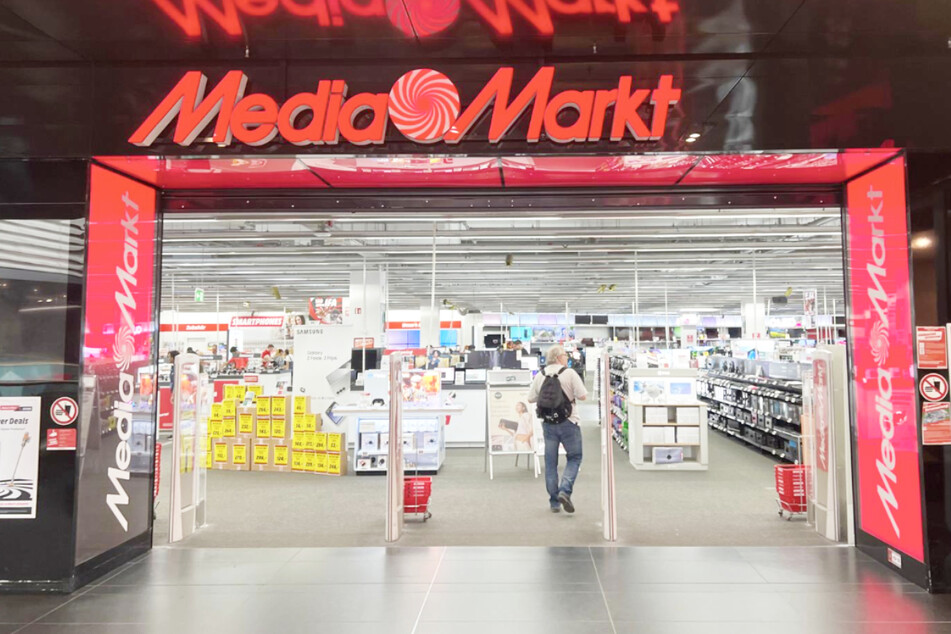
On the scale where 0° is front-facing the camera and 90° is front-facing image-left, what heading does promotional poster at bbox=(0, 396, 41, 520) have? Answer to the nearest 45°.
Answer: approximately 0°

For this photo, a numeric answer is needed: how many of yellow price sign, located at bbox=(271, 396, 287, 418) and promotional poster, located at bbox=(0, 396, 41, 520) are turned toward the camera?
2

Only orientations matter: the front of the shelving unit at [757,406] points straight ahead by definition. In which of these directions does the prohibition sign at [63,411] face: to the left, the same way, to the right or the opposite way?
to the left

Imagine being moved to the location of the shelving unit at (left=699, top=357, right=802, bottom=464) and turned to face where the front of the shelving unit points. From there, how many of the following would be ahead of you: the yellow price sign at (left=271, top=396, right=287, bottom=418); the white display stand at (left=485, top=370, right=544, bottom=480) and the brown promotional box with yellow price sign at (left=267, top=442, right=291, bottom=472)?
3

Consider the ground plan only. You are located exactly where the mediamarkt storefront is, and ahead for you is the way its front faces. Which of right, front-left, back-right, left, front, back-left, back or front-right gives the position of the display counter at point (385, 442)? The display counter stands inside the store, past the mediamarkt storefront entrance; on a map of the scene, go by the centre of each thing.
back
